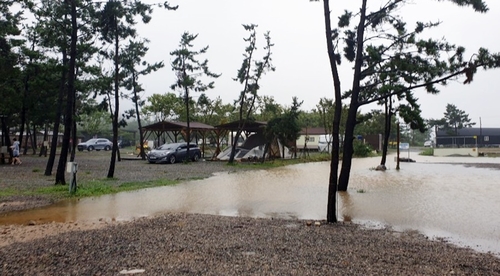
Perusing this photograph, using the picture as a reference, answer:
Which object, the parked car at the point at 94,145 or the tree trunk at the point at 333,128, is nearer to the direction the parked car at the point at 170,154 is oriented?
the tree trunk
